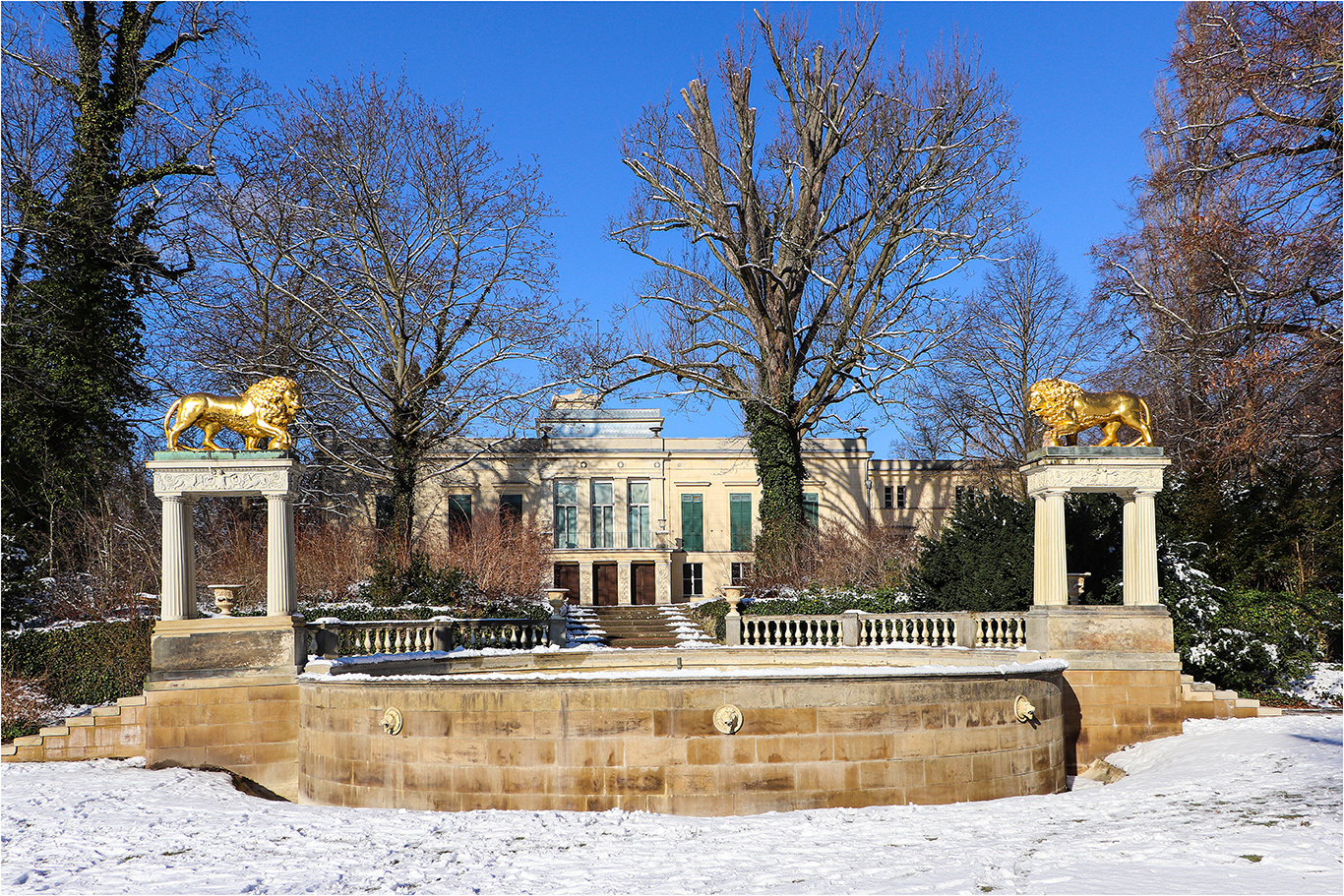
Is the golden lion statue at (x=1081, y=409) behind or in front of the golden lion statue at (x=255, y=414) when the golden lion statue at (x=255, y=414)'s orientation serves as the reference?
in front

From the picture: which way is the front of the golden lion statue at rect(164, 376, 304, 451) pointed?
to the viewer's right

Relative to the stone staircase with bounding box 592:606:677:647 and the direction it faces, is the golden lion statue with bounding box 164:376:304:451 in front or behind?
in front

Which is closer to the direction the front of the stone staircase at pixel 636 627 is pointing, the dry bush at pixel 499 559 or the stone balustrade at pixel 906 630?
the stone balustrade

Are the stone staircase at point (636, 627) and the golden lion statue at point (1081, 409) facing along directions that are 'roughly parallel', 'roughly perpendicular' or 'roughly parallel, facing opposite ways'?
roughly perpendicular

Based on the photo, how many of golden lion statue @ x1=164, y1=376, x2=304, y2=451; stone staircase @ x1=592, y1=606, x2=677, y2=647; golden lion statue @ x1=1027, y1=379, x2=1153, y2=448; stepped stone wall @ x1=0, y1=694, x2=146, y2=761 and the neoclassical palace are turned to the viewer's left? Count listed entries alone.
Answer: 2

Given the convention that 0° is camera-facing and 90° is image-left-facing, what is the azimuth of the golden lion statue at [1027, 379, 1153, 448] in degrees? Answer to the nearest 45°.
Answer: approximately 90°

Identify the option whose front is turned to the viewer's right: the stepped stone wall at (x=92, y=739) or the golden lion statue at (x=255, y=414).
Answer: the golden lion statue
